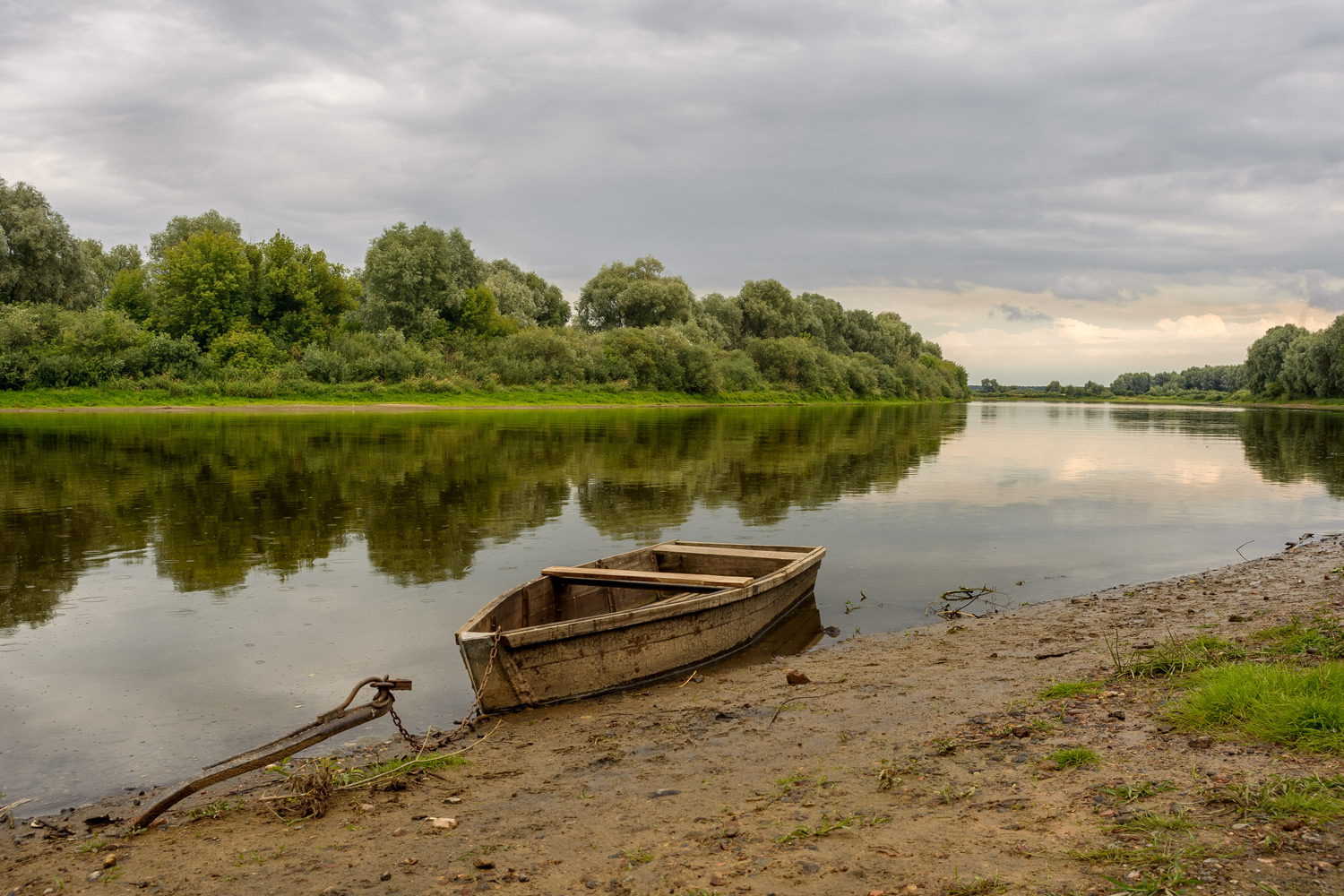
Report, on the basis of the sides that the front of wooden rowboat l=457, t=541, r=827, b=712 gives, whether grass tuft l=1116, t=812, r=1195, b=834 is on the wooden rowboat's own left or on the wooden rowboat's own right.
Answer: on the wooden rowboat's own left

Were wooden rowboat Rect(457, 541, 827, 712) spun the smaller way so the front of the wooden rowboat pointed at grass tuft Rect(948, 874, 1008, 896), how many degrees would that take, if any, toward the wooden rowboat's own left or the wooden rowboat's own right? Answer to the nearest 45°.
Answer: approximately 45° to the wooden rowboat's own left

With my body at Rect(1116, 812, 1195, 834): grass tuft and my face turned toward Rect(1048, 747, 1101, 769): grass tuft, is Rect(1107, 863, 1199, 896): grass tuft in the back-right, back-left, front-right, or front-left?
back-left

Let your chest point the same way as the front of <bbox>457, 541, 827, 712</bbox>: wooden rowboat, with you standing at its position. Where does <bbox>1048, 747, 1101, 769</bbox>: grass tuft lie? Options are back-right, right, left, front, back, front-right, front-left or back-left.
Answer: left

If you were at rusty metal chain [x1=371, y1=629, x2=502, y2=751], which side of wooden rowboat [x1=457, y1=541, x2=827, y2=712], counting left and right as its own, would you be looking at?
front

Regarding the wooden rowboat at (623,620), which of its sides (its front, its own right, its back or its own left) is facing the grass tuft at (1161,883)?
left

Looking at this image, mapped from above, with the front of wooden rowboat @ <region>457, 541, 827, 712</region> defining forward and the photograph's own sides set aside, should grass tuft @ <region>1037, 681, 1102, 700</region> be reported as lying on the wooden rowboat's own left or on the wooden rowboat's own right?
on the wooden rowboat's own left

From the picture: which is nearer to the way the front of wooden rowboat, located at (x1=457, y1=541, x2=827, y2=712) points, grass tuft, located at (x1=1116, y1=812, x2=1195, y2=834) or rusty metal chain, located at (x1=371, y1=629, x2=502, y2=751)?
the rusty metal chain

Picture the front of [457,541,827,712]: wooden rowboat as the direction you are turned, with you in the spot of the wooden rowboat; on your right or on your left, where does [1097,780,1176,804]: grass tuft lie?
on your left
